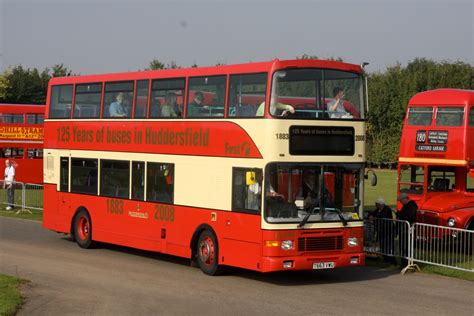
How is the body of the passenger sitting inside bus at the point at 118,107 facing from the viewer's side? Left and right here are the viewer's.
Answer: facing the viewer and to the right of the viewer

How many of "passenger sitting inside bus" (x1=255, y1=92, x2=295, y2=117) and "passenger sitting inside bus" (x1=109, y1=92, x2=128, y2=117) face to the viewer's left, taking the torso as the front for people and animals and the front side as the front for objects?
0

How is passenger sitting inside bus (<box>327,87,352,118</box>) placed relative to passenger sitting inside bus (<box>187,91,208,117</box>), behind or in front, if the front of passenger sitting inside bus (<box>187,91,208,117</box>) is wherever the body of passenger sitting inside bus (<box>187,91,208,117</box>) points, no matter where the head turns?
in front

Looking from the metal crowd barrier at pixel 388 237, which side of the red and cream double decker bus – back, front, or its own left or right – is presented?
left

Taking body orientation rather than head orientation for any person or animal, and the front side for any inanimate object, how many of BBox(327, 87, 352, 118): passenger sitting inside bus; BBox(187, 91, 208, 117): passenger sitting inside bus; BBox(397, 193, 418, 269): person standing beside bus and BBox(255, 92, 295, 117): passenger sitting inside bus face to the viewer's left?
1

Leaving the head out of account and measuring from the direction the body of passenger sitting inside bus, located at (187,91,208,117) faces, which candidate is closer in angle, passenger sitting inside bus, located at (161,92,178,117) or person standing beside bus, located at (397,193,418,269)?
the person standing beside bus

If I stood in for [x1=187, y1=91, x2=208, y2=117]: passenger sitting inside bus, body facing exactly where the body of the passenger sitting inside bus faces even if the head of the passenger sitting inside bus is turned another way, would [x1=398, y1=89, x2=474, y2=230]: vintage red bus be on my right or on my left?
on my left

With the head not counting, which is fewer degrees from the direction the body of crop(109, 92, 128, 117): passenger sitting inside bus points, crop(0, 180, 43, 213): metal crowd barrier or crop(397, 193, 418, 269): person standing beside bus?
the person standing beside bus

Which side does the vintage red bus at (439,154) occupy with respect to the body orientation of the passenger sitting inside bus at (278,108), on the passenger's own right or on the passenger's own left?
on the passenger's own left

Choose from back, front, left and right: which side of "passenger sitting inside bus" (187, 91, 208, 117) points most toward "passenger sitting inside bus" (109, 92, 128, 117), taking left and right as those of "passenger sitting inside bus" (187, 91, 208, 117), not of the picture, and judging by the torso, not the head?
back

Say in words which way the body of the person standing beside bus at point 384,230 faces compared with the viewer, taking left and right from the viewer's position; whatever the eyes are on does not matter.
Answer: facing the viewer and to the left of the viewer

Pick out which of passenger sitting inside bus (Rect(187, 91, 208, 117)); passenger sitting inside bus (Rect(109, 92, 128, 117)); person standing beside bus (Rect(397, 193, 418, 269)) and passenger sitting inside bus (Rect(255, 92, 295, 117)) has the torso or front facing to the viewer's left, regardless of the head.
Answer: the person standing beside bus

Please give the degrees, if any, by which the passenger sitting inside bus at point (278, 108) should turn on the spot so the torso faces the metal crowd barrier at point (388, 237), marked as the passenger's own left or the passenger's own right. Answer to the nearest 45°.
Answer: approximately 90° to the passenger's own left
